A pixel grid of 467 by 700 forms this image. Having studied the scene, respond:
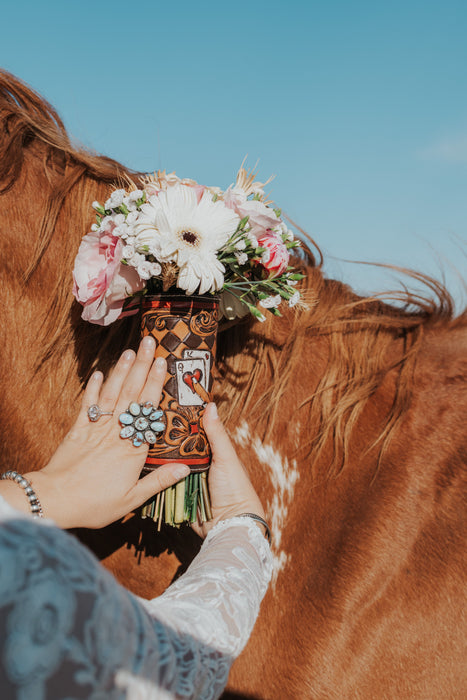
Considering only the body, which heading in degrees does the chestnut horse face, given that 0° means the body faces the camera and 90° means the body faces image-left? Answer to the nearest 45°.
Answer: approximately 90°
